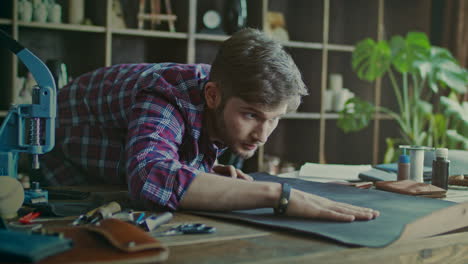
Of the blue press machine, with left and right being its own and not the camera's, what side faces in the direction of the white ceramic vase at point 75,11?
left

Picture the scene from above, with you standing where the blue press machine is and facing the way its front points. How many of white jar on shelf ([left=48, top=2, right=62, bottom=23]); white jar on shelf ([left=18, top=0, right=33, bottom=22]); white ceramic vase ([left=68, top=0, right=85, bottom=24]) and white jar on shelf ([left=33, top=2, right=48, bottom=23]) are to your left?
4

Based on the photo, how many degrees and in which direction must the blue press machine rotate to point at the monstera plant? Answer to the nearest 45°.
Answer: approximately 45° to its left

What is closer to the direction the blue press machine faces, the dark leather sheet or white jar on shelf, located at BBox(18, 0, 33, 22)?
the dark leather sheet

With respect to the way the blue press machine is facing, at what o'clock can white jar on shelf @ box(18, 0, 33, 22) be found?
The white jar on shelf is roughly at 9 o'clock from the blue press machine.

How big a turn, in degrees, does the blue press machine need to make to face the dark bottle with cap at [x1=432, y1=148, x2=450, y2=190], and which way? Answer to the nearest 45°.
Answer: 0° — it already faces it

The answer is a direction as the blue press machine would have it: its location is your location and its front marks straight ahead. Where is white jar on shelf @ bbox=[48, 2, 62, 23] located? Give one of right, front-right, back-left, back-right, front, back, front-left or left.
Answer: left

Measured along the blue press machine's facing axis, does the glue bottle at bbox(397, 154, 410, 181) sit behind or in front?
in front

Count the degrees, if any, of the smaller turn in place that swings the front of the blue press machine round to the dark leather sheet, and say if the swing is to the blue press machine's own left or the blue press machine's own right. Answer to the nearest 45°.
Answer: approximately 45° to the blue press machine's own right

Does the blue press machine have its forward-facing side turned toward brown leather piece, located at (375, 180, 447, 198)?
yes

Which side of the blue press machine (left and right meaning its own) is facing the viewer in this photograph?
right
